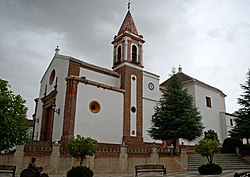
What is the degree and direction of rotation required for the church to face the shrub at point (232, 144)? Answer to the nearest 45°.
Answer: approximately 135° to its left

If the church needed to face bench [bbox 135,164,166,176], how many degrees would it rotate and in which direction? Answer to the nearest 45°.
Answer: approximately 90° to its left

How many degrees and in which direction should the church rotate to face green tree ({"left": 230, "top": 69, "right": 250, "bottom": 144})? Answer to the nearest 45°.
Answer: approximately 135° to its left

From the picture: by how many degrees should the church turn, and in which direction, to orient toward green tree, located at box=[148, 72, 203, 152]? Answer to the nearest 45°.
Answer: approximately 90° to its left

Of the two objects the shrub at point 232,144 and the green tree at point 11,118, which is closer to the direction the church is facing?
the green tree

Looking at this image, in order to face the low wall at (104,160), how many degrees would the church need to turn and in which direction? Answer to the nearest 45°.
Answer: approximately 45° to its left

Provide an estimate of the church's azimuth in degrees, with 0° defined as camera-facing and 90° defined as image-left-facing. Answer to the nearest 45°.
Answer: approximately 45°

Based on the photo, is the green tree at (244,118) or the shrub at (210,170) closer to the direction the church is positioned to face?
the shrub

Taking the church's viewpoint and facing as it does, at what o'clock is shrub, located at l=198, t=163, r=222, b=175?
The shrub is roughly at 9 o'clock from the church.
